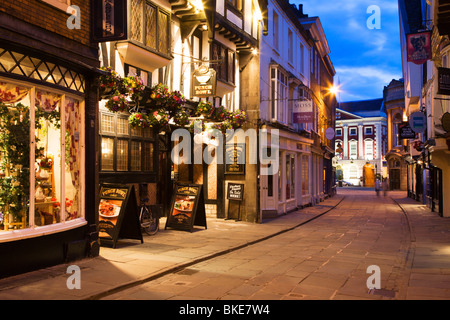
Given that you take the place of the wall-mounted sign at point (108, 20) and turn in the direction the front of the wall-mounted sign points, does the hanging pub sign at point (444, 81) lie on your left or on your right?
on your left

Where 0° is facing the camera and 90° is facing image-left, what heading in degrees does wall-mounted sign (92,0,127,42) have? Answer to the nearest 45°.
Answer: approximately 0°

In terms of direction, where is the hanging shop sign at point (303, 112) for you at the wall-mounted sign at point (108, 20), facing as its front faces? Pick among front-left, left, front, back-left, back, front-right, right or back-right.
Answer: back-left
